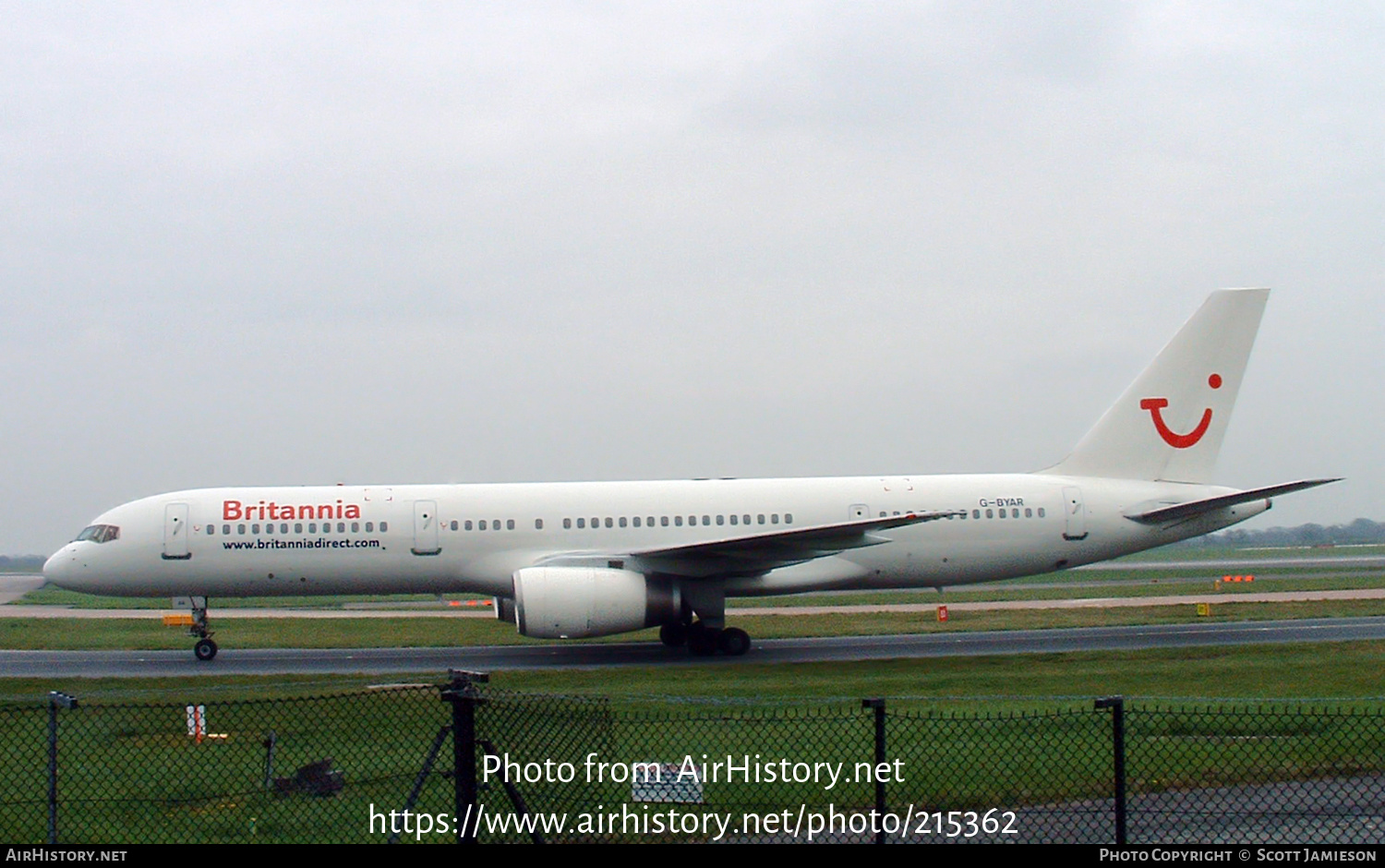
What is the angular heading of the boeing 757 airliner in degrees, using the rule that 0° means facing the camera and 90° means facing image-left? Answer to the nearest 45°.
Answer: approximately 90°

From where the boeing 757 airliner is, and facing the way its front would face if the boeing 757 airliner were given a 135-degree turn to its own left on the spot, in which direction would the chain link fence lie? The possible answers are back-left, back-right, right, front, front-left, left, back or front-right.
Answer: front-right
